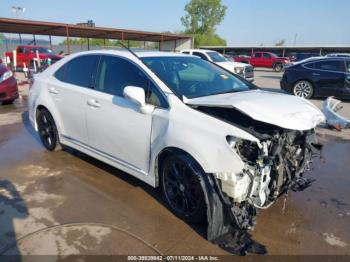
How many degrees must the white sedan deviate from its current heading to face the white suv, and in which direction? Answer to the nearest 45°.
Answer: approximately 135° to its left

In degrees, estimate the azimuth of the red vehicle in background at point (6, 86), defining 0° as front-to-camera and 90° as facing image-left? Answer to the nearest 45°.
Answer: approximately 315°

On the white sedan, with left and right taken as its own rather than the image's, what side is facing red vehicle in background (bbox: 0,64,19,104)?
back

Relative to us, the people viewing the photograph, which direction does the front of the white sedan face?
facing the viewer and to the right of the viewer

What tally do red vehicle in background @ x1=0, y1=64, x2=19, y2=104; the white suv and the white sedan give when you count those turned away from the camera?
0

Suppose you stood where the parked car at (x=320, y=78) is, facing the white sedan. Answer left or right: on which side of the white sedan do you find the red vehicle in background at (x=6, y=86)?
right

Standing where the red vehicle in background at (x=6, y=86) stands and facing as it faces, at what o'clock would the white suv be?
The white suv is roughly at 10 o'clock from the red vehicle in background.

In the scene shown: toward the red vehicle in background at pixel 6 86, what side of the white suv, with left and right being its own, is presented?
right

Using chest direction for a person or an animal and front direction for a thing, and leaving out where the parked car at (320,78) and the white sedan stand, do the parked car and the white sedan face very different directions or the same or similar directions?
same or similar directions

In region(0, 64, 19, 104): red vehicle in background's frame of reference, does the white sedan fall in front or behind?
in front

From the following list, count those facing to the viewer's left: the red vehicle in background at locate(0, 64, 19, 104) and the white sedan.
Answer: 0
